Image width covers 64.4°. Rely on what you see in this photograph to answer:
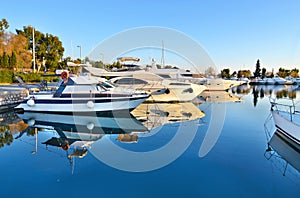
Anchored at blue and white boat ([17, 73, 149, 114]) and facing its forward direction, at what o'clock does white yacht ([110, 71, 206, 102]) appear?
The white yacht is roughly at 11 o'clock from the blue and white boat.

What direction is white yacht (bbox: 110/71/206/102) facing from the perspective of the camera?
to the viewer's right

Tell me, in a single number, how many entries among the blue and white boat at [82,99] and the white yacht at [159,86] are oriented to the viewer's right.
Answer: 2

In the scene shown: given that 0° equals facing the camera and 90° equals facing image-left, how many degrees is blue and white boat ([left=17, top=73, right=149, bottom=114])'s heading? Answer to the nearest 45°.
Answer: approximately 270°

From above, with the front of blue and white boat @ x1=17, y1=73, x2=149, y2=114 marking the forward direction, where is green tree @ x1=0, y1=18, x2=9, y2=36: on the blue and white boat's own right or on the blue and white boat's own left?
on the blue and white boat's own left

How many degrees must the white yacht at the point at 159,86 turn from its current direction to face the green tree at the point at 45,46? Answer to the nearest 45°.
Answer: approximately 135° to its left

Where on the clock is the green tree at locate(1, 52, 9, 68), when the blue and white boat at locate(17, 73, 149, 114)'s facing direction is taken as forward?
The green tree is roughly at 8 o'clock from the blue and white boat.

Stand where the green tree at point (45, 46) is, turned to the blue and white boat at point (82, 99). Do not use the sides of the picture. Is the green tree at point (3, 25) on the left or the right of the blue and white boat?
right

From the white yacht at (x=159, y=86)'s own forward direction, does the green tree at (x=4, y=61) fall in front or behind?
behind

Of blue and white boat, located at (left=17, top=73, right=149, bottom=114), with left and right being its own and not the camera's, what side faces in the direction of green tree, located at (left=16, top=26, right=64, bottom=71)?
left
